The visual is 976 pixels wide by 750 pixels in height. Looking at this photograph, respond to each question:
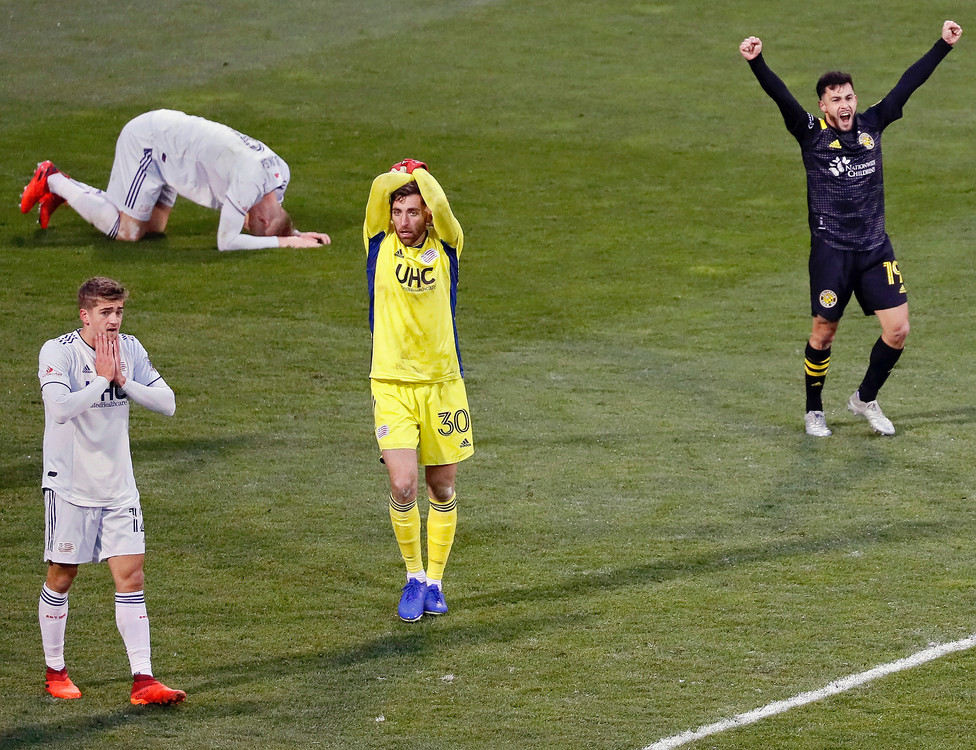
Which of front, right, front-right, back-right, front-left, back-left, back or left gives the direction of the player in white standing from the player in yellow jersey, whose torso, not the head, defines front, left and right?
front-right

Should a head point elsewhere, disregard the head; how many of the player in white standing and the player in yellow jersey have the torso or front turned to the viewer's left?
0

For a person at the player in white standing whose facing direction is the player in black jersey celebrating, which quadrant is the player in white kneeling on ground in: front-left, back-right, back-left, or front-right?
front-left

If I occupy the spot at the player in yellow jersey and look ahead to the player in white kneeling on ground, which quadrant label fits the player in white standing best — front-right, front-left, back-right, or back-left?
back-left

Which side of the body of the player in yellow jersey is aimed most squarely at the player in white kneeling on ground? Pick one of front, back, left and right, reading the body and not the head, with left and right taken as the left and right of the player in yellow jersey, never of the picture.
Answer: back

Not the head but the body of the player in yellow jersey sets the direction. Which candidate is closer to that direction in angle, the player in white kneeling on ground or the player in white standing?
the player in white standing

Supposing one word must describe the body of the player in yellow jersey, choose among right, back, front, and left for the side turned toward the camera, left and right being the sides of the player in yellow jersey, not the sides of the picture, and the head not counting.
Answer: front

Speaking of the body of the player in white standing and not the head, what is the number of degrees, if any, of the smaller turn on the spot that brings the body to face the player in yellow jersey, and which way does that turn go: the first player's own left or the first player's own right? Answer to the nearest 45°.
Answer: approximately 90° to the first player's own left

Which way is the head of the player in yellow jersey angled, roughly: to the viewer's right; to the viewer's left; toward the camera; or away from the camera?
toward the camera

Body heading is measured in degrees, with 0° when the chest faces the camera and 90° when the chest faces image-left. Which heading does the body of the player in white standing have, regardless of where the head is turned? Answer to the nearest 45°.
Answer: approximately 315°

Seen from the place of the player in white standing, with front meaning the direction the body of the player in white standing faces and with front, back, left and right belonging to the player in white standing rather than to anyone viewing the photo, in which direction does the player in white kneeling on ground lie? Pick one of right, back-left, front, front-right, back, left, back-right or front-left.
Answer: back-left

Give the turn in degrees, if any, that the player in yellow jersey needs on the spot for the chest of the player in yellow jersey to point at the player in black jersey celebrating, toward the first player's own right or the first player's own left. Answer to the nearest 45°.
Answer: approximately 135° to the first player's own left

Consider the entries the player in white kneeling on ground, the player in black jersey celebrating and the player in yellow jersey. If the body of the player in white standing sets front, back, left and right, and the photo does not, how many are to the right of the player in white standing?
0

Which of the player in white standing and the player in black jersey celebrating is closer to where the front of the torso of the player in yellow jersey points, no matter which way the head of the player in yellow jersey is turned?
the player in white standing

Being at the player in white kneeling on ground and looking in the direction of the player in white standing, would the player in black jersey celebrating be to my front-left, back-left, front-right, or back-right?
front-left

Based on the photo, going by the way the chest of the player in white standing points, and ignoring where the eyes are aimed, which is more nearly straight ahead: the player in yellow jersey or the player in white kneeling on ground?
the player in yellow jersey

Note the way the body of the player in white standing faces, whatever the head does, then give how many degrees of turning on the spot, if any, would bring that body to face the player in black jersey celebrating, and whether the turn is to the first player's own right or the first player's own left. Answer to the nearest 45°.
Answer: approximately 90° to the first player's own left

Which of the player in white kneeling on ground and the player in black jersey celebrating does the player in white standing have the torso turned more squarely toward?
the player in black jersey celebrating
